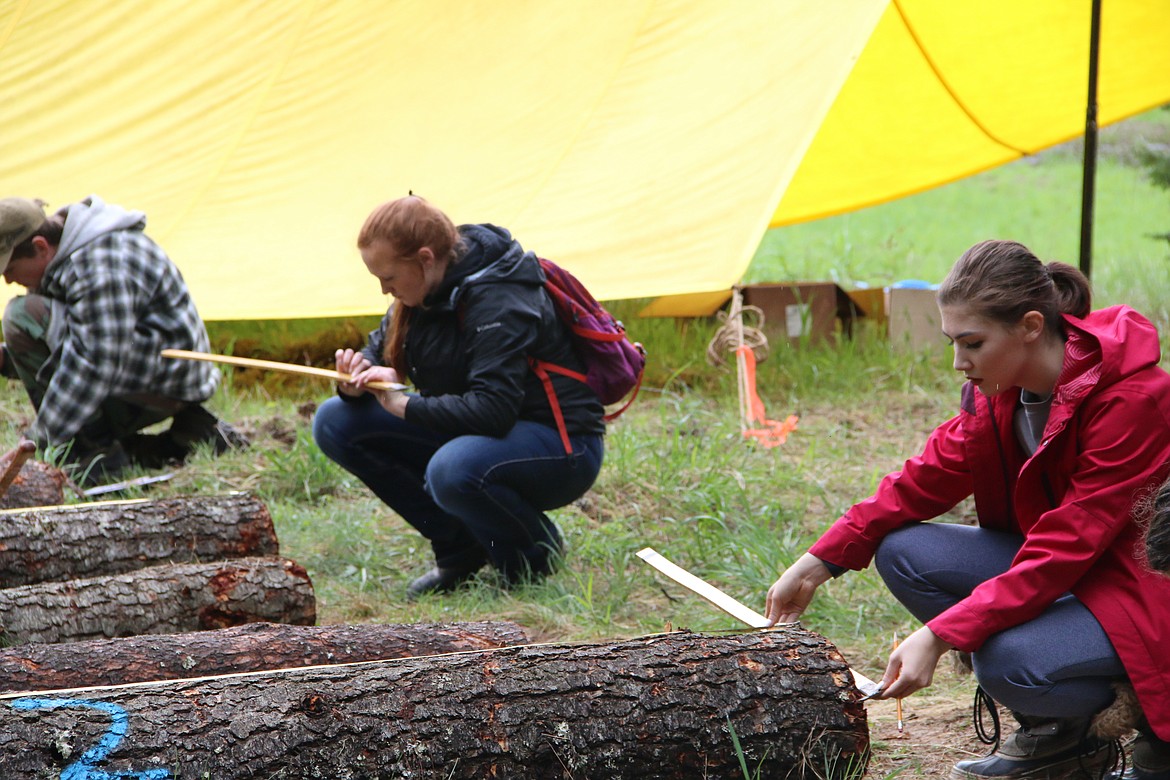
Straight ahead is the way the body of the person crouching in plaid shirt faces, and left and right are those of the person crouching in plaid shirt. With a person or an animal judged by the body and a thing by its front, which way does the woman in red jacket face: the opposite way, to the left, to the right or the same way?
the same way

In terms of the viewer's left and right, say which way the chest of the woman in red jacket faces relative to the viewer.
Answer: facing the viewer and to the left of the viewer

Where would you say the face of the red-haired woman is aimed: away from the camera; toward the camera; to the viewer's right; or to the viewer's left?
to the viewer's left

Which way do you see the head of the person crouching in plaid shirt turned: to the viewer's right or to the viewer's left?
to the viewer's left

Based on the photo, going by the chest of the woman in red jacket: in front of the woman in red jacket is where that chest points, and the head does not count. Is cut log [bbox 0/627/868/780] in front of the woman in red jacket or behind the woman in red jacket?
in front

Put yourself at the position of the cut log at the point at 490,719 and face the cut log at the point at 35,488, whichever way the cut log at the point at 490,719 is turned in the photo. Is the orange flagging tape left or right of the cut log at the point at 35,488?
right

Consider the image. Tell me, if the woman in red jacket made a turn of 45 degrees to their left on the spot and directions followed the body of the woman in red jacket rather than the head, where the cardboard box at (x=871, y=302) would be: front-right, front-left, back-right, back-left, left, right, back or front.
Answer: back

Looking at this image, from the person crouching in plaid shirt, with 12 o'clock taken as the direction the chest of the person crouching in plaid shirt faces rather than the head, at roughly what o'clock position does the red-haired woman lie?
The red-haired woman is roughly at 8 o'clock from the person crouching in plaid shirt.

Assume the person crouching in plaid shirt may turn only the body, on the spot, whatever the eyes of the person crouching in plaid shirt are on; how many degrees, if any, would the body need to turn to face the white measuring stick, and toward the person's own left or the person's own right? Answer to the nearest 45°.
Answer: approximately 90° to the person's own left

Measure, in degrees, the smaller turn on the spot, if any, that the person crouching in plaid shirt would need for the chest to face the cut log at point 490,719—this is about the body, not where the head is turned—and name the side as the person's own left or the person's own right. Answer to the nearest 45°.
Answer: approximately 90° to the person's own left

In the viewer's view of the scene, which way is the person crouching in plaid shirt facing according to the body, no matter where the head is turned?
to the viewer's left

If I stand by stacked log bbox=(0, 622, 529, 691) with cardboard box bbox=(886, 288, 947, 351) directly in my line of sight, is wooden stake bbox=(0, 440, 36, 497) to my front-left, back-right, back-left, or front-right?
front-left

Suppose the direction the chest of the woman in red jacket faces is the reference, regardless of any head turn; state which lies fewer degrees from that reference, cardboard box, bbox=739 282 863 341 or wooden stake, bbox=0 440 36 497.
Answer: the wooden stake

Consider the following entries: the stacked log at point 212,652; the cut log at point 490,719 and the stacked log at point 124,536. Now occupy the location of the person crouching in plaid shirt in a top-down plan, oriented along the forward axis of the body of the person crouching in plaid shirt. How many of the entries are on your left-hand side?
3

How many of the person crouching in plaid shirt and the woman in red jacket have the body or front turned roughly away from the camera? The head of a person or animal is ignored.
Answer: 0
